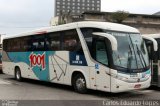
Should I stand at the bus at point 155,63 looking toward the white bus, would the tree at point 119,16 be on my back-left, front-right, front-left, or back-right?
back-right

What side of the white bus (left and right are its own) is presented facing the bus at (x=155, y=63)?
left

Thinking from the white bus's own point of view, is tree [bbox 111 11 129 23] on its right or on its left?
on its left

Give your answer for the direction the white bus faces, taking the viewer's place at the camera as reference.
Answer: facing the viewer and to the right of the viewer

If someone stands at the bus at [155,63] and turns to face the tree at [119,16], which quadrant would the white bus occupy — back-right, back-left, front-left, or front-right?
back-left

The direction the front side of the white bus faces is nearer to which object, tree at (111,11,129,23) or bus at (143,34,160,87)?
the bus
